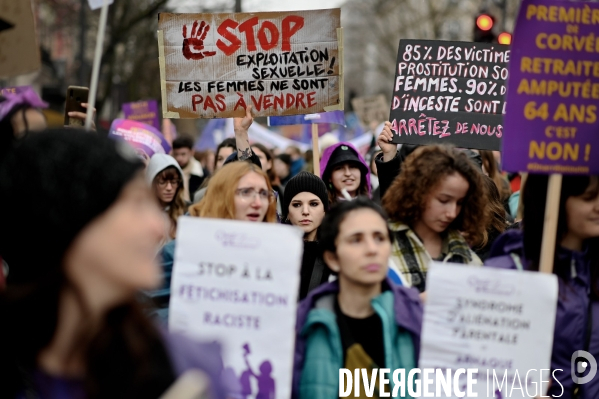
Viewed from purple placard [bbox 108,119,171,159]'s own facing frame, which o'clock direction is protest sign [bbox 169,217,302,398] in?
The protest sign is roughly at 12 o'clock from the purple placard.

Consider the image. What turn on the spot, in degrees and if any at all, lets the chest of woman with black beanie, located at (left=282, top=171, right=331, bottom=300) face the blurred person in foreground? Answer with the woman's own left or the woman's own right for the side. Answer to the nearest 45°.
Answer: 0° — they already face them

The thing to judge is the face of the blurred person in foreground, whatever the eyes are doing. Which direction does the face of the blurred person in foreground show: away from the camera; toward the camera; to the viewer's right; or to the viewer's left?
to the viewer's right

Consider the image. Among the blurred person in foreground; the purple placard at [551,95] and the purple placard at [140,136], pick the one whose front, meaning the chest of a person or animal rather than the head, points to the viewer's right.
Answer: the blurred person in foreground

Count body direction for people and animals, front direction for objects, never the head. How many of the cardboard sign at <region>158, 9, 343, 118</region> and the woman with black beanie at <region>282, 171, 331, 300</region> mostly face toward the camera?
2

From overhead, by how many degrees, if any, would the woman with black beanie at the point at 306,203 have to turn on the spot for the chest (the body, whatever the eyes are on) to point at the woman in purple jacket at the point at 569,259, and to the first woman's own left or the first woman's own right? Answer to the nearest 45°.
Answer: approximately 45° to the first woman's own left
